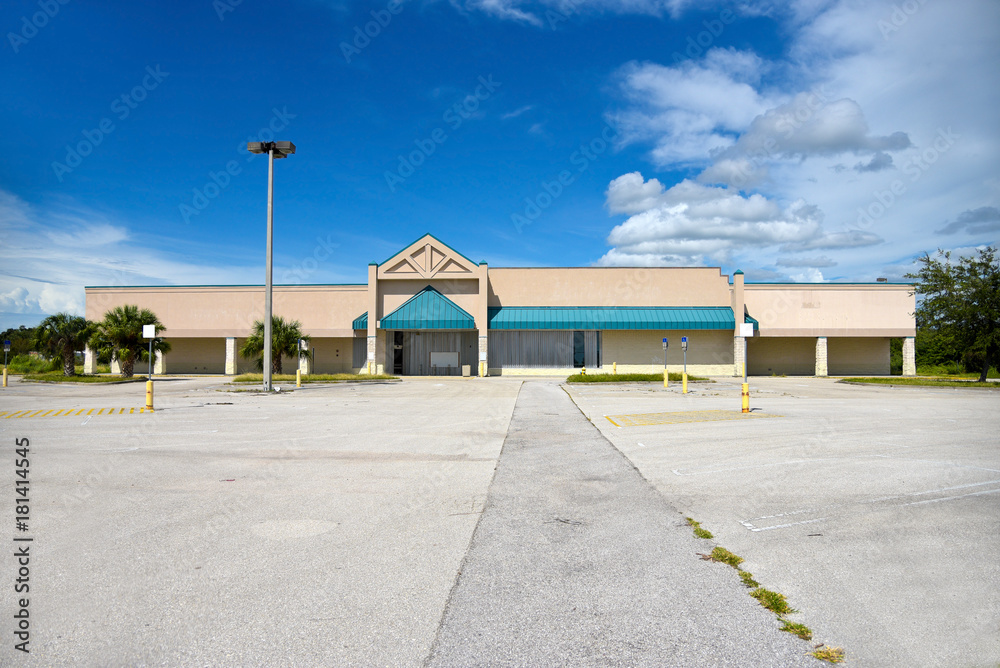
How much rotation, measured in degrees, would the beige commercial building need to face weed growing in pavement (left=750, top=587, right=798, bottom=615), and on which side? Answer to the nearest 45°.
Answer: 0° — it already faces it

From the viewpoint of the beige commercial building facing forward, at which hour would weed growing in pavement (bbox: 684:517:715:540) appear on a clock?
The weed growing in pavement is roughly at 12 o'clock from the beige commercial building.

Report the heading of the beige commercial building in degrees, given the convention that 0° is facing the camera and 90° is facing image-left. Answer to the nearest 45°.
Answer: approximately 0°

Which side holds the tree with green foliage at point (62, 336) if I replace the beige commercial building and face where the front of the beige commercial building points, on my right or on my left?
on my right

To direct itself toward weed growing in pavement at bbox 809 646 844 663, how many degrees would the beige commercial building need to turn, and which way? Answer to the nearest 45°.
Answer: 0° — it already faces it

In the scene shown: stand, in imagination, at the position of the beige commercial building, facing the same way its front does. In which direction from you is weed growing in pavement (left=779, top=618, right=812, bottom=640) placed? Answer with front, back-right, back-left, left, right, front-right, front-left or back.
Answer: front

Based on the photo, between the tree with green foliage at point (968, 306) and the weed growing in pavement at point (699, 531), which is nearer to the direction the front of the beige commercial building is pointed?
the weed growing in pavement

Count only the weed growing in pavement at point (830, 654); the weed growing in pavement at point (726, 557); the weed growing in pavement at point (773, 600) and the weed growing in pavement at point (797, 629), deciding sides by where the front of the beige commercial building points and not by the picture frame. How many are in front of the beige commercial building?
4

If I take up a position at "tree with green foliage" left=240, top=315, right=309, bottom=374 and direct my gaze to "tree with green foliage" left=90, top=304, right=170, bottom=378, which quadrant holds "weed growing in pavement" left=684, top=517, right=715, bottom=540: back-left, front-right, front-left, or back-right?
back-left

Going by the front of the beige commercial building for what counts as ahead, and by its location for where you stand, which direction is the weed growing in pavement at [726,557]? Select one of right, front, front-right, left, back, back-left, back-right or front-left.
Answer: front

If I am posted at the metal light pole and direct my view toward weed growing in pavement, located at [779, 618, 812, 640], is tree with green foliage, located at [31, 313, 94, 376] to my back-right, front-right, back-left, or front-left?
back-right
